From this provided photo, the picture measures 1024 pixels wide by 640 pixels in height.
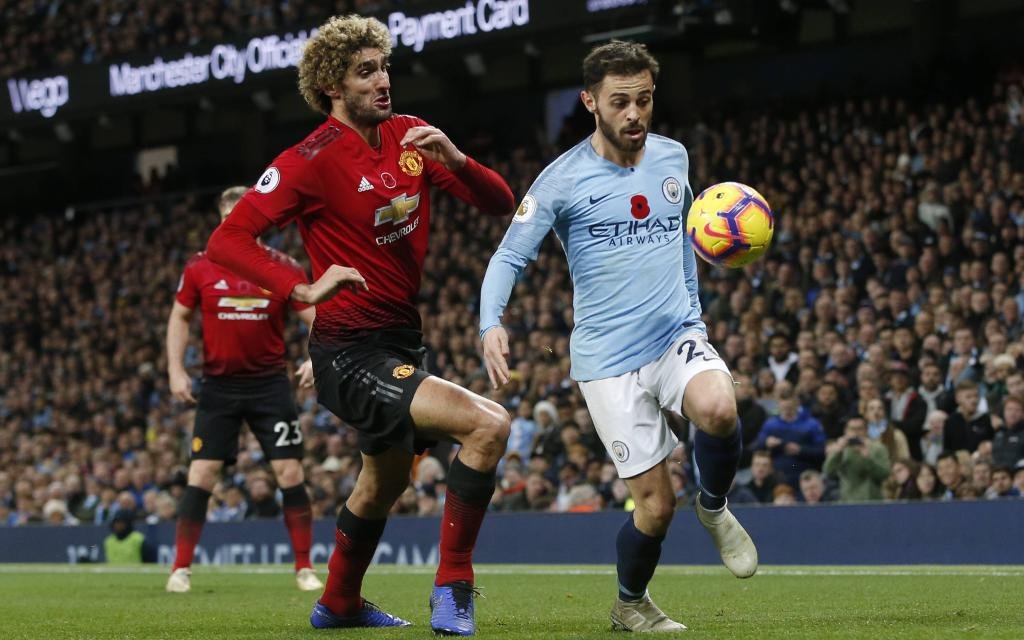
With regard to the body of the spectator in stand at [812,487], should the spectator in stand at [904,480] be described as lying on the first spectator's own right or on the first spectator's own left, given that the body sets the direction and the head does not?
on the first spectator's own left

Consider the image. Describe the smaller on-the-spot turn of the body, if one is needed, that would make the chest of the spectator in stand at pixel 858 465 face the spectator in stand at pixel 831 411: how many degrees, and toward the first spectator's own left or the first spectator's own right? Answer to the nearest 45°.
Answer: approximately 180°

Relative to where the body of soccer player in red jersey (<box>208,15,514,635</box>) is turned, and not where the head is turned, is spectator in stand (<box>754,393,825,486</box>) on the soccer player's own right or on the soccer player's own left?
on the soccer player's own left

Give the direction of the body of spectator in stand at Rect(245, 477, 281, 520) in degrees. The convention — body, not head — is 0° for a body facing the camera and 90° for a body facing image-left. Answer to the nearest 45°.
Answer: approximately 0°

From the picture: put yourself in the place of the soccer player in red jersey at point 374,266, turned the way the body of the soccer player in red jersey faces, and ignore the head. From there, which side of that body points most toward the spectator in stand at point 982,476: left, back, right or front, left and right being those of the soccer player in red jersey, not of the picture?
left

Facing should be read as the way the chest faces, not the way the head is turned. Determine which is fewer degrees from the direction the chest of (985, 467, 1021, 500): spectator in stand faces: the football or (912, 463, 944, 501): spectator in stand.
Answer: the football
